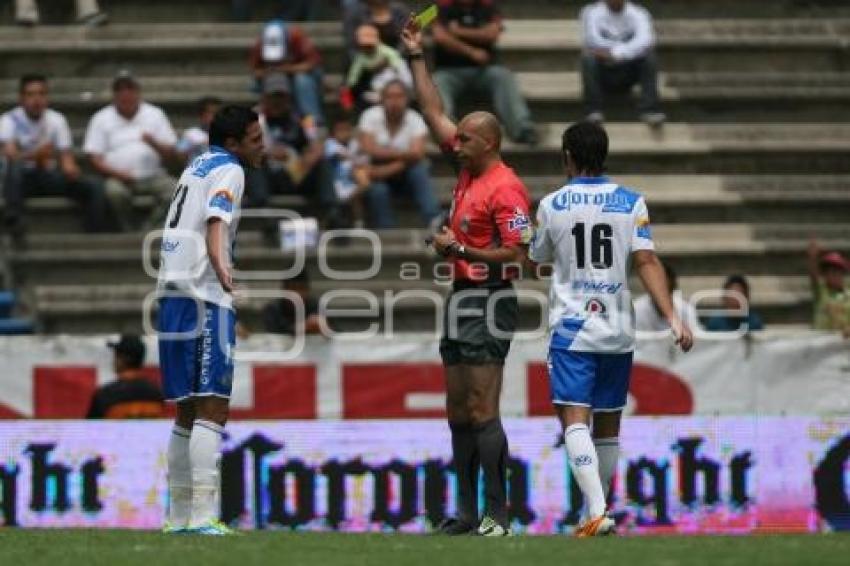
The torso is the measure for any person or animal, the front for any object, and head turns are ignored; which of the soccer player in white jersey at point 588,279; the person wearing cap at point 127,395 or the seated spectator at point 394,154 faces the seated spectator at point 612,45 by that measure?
the soccer player in white jersey

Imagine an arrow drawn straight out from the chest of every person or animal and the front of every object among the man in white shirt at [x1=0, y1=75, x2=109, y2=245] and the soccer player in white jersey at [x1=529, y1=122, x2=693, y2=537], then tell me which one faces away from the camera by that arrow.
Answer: the soccer player in white jersey

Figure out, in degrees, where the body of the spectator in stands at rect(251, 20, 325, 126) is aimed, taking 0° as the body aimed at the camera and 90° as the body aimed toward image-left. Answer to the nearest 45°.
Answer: approximately 0°

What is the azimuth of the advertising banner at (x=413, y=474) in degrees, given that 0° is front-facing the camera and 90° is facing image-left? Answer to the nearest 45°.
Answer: approximately 0°

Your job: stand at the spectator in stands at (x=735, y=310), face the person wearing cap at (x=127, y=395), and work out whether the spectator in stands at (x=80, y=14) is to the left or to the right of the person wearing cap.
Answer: right

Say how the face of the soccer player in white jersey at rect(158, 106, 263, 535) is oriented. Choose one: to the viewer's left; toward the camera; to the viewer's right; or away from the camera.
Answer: to the viewer's right

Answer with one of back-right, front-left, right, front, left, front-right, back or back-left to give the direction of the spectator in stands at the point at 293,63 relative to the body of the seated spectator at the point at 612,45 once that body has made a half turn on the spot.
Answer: left
